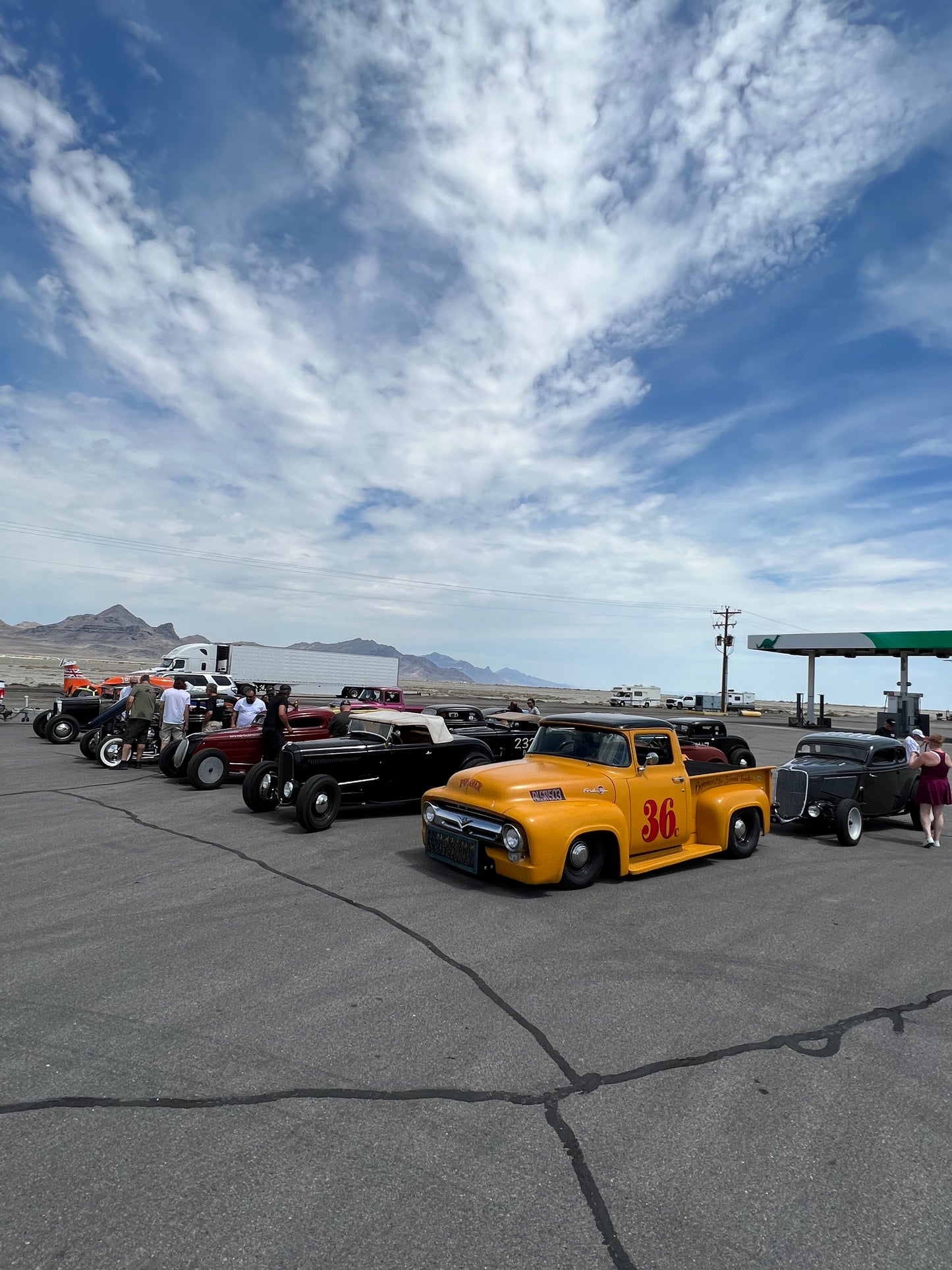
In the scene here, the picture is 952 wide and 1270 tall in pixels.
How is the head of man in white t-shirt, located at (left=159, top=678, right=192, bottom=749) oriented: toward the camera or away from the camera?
away from the camera

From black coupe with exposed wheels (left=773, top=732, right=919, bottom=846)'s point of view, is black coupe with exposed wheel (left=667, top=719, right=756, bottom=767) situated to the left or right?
on its right

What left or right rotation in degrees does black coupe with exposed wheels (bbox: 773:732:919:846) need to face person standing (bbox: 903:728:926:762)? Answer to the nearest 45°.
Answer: approximately 135° to its right

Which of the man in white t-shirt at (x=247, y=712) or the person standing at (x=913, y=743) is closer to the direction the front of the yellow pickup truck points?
the man in white t-shirt

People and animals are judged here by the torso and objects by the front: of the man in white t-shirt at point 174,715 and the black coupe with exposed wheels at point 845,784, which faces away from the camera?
the man in white t-shirt

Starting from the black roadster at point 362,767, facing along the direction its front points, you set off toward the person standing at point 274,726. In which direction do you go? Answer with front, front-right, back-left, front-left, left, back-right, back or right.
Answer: right

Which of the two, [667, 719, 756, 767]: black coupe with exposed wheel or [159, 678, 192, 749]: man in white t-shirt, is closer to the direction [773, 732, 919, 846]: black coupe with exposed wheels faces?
the man in white t-shirt

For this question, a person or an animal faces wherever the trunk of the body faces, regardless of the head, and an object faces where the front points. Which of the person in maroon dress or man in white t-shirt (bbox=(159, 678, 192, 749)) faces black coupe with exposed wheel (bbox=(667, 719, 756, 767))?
the person in maroon dress

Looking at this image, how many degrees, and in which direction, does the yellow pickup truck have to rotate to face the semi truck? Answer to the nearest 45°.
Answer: approximately 90° to its right

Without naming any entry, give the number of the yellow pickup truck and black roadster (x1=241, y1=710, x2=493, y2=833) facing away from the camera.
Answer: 0
